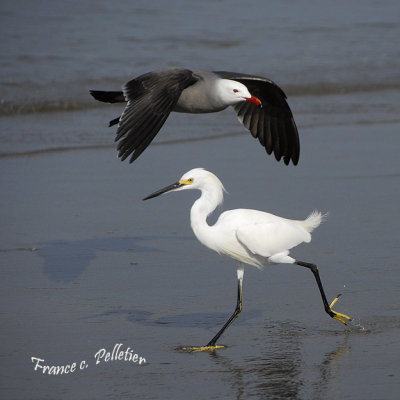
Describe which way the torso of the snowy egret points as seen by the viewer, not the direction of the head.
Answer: to the viewer's left
